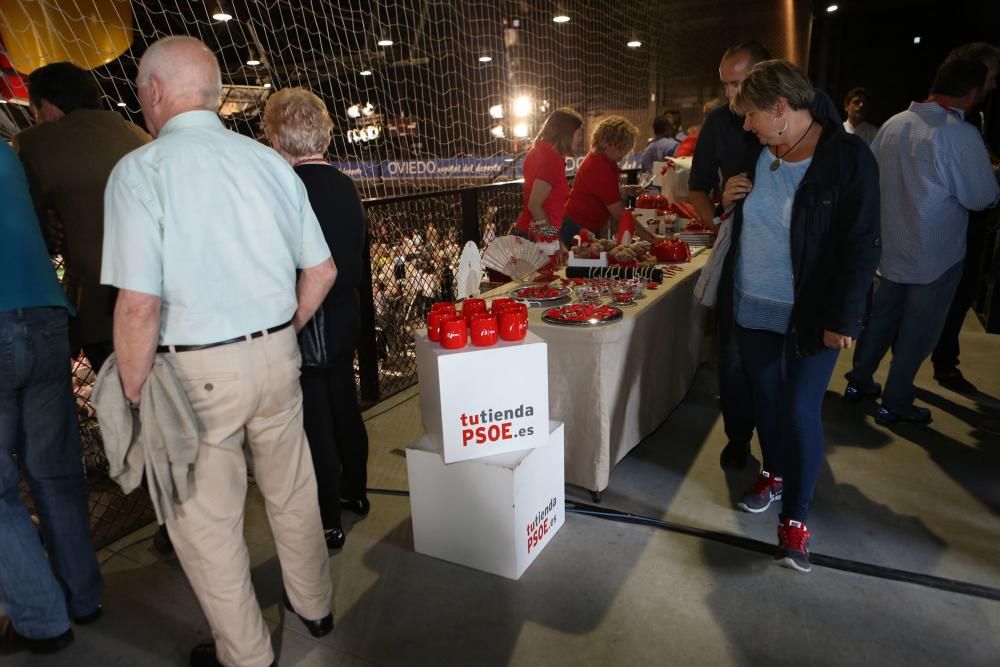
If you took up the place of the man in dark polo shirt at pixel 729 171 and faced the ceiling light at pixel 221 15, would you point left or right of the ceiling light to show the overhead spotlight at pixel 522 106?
right

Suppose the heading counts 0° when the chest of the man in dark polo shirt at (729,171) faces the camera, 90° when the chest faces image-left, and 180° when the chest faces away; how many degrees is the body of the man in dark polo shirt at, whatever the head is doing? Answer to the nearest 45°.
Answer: approximately 45°

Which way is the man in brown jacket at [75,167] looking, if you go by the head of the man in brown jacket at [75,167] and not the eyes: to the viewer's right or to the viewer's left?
to the viewer's left

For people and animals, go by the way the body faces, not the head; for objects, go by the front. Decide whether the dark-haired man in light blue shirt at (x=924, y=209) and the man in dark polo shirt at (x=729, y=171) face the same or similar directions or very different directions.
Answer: very different directions

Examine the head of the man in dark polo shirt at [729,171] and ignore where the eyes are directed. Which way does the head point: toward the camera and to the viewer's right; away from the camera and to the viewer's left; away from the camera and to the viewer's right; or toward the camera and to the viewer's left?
toward the camera and to the viewer's left

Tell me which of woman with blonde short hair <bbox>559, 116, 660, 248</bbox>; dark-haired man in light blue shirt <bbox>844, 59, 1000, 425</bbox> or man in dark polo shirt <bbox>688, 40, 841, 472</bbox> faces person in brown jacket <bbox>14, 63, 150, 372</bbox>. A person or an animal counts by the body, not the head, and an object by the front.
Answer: man in dark polo shirt <bbox>688, 40, 841, 472</bbox>
